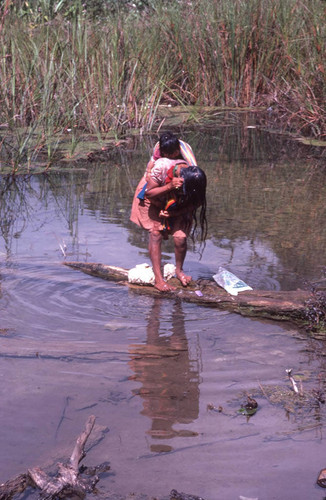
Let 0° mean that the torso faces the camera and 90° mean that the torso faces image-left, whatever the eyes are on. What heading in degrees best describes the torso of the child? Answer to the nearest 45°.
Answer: approximately 315°

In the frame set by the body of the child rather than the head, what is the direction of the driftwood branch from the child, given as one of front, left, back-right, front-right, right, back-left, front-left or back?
front-right
